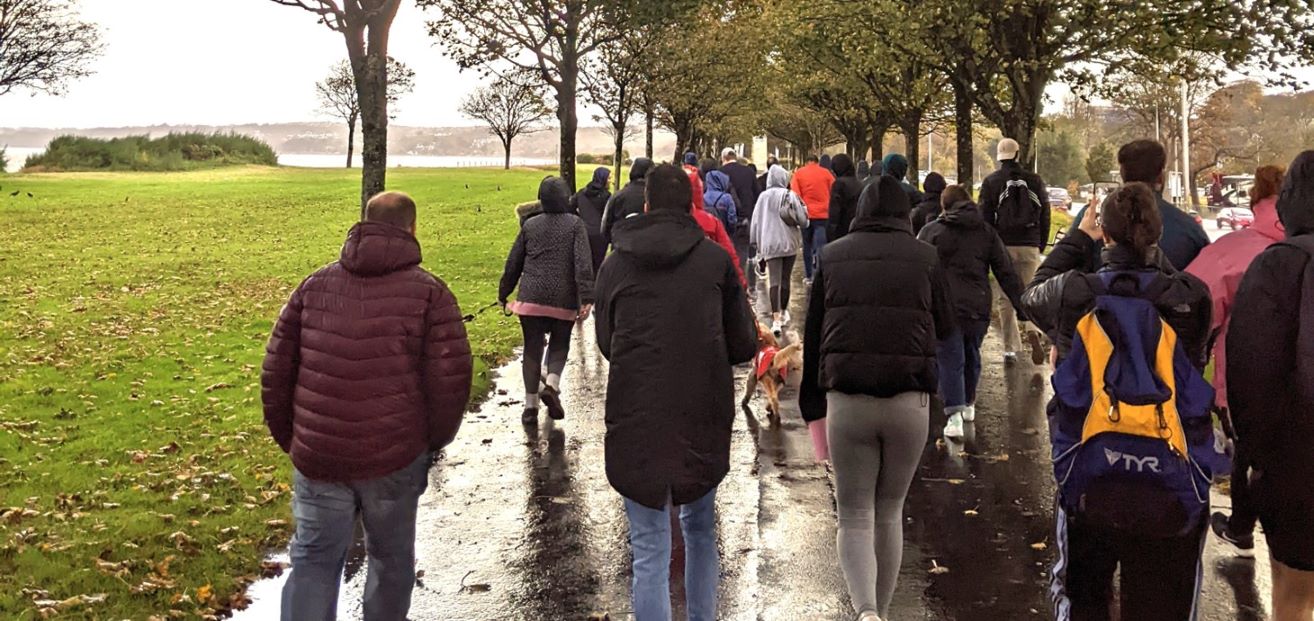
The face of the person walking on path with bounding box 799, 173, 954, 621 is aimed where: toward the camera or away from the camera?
away from the camera

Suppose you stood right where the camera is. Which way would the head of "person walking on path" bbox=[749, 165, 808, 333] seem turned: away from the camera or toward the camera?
away from the camera

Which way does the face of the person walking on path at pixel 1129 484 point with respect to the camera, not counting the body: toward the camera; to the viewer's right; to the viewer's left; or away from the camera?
away from the camera

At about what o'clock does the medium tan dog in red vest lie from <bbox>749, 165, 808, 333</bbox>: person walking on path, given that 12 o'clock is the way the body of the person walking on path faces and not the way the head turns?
The medium tan dog in red vest is roughly at 6 o'clock from the person walking on path.

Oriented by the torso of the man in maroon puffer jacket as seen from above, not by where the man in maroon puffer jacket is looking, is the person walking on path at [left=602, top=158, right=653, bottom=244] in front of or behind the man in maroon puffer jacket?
in front

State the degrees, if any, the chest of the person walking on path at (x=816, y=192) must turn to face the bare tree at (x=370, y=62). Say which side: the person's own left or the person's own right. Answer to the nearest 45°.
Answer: approximately 135° to the person's own left

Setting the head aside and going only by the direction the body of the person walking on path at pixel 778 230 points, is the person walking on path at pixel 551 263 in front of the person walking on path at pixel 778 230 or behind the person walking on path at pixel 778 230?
behind

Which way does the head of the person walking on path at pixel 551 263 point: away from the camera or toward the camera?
away from the camera

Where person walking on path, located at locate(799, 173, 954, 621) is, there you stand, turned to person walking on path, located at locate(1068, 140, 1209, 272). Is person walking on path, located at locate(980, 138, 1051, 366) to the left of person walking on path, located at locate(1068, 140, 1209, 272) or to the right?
left

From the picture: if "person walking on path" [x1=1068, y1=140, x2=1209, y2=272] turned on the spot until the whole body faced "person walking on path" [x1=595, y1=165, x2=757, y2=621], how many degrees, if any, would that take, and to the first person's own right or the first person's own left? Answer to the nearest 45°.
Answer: approximately 135° to the first person's own left

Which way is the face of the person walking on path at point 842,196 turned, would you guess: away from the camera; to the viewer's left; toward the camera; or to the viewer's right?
away from the camera

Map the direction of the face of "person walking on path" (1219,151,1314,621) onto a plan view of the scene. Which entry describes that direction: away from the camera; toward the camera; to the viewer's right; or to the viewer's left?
away from the camera

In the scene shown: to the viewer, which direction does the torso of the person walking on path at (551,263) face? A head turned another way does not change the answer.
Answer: away from the camera

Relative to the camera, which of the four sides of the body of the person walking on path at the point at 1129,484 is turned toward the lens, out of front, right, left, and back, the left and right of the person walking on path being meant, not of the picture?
back

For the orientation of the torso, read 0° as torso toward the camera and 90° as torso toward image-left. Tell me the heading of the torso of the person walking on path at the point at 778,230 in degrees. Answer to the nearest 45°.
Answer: approximately 180°

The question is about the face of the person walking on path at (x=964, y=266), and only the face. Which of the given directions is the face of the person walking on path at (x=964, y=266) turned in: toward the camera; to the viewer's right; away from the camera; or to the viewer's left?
away from the camera

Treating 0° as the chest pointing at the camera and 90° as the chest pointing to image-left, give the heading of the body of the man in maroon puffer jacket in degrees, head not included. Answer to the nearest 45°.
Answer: approximately 180°
